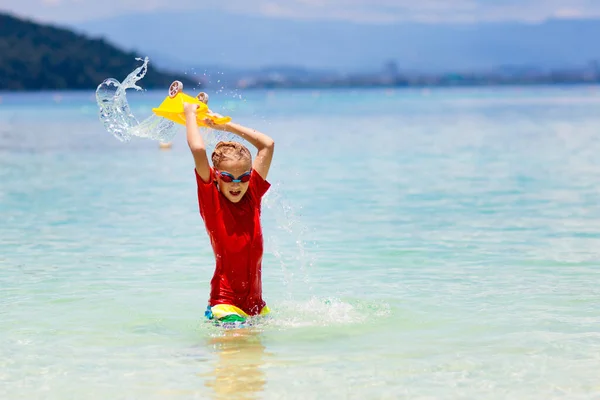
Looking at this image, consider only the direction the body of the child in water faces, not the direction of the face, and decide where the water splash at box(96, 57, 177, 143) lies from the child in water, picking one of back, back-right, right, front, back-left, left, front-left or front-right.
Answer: back-right

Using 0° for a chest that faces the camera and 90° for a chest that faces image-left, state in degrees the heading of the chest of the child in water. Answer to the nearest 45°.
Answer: approximately 0°
